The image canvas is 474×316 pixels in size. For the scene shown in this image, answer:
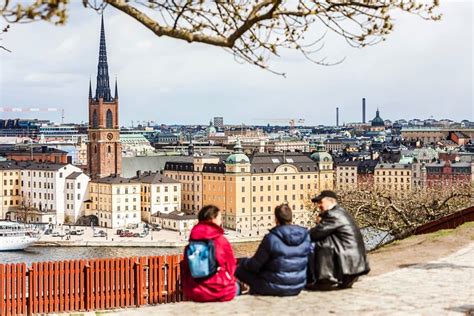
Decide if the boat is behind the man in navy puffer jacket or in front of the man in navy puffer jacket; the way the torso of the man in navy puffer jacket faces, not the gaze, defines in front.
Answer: in front

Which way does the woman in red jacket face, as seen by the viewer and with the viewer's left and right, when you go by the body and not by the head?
facing away from the viewer and to the right of the viewer

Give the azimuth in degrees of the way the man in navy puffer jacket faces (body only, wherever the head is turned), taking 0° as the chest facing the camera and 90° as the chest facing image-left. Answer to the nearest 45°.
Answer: approximately 135°

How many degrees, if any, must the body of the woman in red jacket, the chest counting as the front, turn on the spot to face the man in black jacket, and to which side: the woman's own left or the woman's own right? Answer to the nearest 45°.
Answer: approximately 45° to the woman's own right
